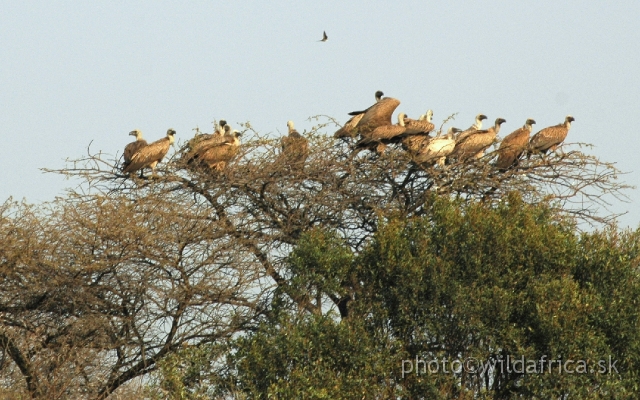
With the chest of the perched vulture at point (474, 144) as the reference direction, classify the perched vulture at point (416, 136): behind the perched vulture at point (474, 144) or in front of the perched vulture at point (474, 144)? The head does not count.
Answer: behind

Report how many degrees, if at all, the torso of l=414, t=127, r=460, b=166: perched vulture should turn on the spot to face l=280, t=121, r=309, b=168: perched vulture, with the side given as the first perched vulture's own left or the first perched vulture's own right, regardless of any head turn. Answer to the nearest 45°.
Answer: approximately 180°

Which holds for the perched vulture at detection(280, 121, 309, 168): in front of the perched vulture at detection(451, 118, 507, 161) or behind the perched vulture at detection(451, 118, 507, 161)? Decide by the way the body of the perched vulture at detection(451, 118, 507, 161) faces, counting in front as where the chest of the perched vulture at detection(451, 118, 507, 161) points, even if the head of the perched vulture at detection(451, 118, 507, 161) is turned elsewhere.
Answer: behind

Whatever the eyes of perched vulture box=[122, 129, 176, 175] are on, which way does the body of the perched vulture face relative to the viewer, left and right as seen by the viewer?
facing to the right of the viewer

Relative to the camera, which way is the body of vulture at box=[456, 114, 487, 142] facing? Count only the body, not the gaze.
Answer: to the viewer's right

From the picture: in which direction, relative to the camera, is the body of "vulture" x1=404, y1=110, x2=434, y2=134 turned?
to the viewer's right

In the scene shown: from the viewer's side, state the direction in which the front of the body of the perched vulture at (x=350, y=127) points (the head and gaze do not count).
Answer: to the viewer's right

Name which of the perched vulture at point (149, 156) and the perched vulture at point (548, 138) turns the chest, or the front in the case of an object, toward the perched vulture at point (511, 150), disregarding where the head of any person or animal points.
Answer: the perched vulture at point (149, 156)

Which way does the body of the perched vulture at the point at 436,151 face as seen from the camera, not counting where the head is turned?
to the viewer's right

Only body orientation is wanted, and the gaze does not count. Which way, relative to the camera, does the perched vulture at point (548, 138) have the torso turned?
to the viewer's right
